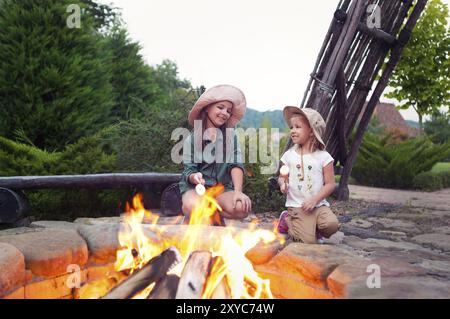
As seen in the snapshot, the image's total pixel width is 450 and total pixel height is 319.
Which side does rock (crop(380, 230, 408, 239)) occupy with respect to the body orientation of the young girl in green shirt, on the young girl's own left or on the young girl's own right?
on the young girl's own left

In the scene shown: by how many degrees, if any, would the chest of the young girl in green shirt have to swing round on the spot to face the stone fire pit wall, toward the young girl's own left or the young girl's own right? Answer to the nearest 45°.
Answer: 0° — they already face it

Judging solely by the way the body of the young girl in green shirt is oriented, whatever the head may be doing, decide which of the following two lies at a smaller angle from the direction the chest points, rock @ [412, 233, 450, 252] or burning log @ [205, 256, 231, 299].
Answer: the burning log

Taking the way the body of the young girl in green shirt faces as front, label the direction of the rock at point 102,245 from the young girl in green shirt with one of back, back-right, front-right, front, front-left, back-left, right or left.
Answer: front-right

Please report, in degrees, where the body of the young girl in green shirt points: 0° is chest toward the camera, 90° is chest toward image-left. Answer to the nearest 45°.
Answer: approximately 0°

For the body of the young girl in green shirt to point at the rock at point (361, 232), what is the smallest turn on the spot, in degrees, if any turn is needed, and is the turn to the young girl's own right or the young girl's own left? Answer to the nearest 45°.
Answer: approximately 135° to the young girl's own left

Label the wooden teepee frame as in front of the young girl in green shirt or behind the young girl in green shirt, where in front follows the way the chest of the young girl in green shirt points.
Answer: behind

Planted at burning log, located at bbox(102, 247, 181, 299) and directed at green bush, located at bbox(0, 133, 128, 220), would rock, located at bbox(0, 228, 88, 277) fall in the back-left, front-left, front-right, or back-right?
front-left

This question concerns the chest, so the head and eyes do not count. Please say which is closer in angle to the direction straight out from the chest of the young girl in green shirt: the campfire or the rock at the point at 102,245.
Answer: the campfire

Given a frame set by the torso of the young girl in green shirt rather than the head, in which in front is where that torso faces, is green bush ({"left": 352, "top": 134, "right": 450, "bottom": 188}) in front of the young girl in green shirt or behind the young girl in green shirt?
behind

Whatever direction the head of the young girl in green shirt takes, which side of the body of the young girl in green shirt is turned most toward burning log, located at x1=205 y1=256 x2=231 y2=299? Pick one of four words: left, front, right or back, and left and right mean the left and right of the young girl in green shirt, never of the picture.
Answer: front

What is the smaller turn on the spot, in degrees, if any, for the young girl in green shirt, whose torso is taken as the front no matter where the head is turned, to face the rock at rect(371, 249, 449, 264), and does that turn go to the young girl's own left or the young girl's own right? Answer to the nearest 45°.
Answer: approximately 90° to the young girl's own left

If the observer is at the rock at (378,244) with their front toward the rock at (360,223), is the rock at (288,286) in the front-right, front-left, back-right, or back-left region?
back-left

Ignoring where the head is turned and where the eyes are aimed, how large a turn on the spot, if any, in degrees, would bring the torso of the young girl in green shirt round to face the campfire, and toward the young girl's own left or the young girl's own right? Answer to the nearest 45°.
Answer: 0° — they already face it

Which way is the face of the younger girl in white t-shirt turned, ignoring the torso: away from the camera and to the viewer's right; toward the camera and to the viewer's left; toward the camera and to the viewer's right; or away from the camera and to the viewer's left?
toward the camera and to the viewer's left

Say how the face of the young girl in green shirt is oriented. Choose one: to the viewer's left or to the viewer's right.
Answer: to the viewer's right

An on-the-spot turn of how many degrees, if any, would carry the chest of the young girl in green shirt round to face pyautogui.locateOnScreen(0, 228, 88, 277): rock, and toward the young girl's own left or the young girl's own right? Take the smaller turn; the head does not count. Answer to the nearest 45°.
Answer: approximately 45° to the young girl's own right

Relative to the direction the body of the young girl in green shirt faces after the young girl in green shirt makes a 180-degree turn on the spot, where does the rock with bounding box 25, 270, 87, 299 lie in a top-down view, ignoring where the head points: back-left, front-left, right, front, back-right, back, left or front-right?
back-left

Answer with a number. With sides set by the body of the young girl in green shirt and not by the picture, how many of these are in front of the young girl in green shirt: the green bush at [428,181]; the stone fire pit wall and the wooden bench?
1
